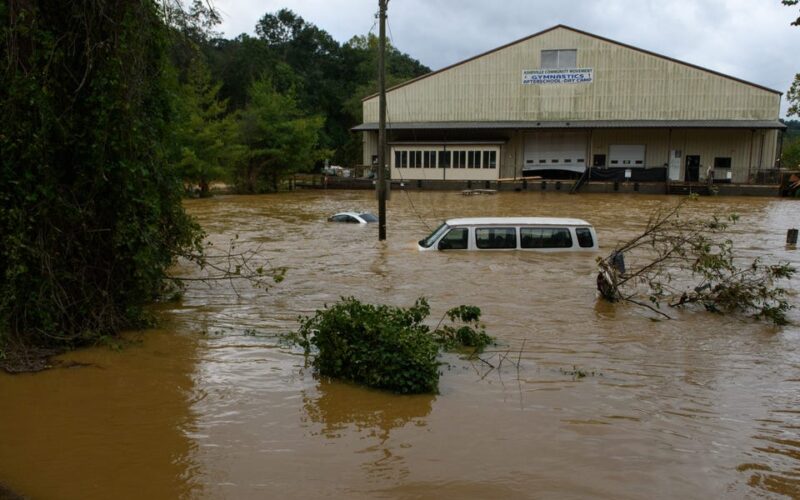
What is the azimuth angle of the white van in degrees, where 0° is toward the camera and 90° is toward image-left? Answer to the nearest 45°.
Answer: approximately 90°

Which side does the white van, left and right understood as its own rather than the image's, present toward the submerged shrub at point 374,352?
left

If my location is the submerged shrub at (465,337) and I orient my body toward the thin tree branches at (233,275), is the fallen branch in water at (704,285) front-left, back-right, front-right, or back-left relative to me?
back-right

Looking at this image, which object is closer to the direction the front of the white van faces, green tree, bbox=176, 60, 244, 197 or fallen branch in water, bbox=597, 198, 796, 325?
the green tree

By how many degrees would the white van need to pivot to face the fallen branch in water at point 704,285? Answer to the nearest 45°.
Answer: approximately 135° to its left

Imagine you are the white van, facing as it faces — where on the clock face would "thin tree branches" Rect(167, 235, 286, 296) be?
The thin tree branches is roughly at 11 o'clock from the white van.

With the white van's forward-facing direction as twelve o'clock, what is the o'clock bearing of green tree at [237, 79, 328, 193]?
The green tree is roughly at 2 o'clock from the white van.

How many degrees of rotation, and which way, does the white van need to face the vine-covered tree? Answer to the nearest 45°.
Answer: approximately 45° to its left

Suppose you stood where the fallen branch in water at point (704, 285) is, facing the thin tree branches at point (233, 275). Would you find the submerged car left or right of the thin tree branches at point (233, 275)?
right
